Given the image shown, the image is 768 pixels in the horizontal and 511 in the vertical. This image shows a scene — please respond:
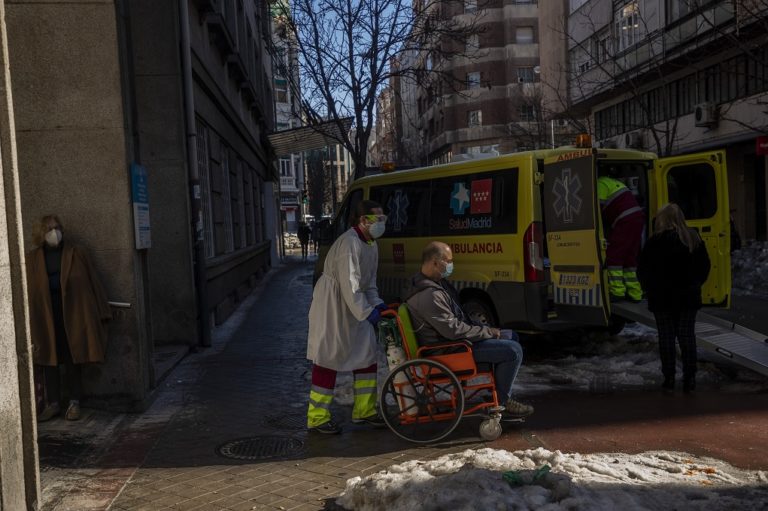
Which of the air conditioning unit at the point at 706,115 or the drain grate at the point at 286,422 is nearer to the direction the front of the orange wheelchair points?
the air conditioning unit

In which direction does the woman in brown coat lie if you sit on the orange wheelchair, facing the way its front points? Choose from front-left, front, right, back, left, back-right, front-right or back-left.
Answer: back

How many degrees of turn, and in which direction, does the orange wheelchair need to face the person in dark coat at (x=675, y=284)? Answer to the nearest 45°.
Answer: approximately 45° to its left

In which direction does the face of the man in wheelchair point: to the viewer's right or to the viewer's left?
to the viewer's right

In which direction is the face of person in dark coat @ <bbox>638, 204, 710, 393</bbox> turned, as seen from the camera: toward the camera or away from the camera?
away from the camera

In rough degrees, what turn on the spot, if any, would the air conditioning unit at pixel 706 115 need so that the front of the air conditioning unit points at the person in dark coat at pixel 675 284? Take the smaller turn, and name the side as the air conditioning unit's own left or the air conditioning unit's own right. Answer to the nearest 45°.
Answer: approximately 45° to the air conditioning unit's own left

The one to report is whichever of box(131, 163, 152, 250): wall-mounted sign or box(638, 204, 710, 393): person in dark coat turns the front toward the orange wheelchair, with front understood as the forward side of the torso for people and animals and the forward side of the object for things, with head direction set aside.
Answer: the wall-mounted sign

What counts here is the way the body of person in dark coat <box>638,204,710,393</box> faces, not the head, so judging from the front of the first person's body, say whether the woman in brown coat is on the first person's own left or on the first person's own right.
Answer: on the first person's own left

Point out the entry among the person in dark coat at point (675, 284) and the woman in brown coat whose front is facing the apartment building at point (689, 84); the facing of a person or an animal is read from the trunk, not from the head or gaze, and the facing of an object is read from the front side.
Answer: the person in dark coat

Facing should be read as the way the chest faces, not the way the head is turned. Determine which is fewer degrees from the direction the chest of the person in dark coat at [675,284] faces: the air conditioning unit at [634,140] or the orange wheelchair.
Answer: the air conditioning unit

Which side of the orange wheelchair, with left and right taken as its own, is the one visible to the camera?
right

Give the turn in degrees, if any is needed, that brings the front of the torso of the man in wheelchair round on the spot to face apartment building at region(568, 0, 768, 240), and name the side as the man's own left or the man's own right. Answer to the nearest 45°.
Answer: approximately 90° to the man's own left

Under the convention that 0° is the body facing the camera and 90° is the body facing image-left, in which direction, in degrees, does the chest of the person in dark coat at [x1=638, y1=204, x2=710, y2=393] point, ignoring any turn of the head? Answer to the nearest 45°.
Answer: approximately 180°

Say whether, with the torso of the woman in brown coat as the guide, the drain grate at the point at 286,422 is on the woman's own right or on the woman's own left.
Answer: on the woman's own left

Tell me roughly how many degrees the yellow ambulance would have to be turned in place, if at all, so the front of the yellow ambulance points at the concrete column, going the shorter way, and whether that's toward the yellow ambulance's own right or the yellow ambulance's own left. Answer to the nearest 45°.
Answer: approximately 90° to the yellow ambulance's own left
